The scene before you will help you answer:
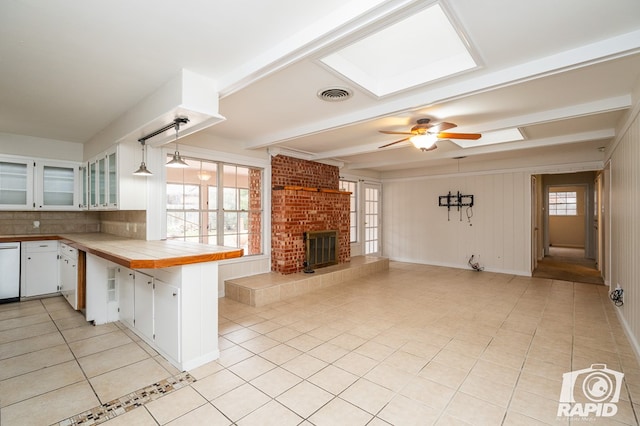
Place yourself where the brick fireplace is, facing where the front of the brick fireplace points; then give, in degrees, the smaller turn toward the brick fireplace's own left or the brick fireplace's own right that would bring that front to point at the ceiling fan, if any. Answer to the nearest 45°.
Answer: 0° — it already faces it

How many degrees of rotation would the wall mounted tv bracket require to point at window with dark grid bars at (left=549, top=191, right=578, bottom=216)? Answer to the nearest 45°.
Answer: approximately 135° to its left

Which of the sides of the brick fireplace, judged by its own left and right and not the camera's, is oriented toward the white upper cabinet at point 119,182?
right

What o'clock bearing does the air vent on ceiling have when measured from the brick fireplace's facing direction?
The air vent on ceiling is roughly at 1 o'clock from the brick fireplace.

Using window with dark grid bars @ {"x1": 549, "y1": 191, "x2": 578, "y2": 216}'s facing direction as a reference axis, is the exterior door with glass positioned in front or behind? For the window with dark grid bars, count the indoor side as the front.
in front

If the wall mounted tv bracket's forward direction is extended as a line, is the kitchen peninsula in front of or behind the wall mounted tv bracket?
in front

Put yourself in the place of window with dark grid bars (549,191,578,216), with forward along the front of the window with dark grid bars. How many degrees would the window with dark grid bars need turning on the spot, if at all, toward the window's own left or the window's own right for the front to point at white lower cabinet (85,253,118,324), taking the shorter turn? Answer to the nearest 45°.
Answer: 0° — it already faces it

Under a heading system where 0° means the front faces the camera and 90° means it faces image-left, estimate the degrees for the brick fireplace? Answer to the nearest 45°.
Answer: approximately 315°

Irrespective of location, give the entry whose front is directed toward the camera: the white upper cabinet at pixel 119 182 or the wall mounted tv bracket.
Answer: the wall mounted tv bracket

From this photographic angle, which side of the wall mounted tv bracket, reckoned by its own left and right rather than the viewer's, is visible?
front

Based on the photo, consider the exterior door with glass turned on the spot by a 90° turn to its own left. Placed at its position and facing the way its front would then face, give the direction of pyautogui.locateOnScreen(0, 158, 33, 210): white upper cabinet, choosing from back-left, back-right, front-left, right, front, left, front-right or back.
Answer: back

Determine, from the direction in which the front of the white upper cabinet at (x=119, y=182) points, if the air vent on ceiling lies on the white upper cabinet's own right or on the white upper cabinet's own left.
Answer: on the white upper cabinet's own left

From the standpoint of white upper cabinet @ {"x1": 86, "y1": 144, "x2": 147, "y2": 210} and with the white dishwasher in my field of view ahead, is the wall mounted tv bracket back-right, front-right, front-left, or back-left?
back-right

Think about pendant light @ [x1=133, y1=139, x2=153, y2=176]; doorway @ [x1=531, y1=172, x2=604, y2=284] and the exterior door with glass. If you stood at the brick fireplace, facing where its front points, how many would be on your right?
1
